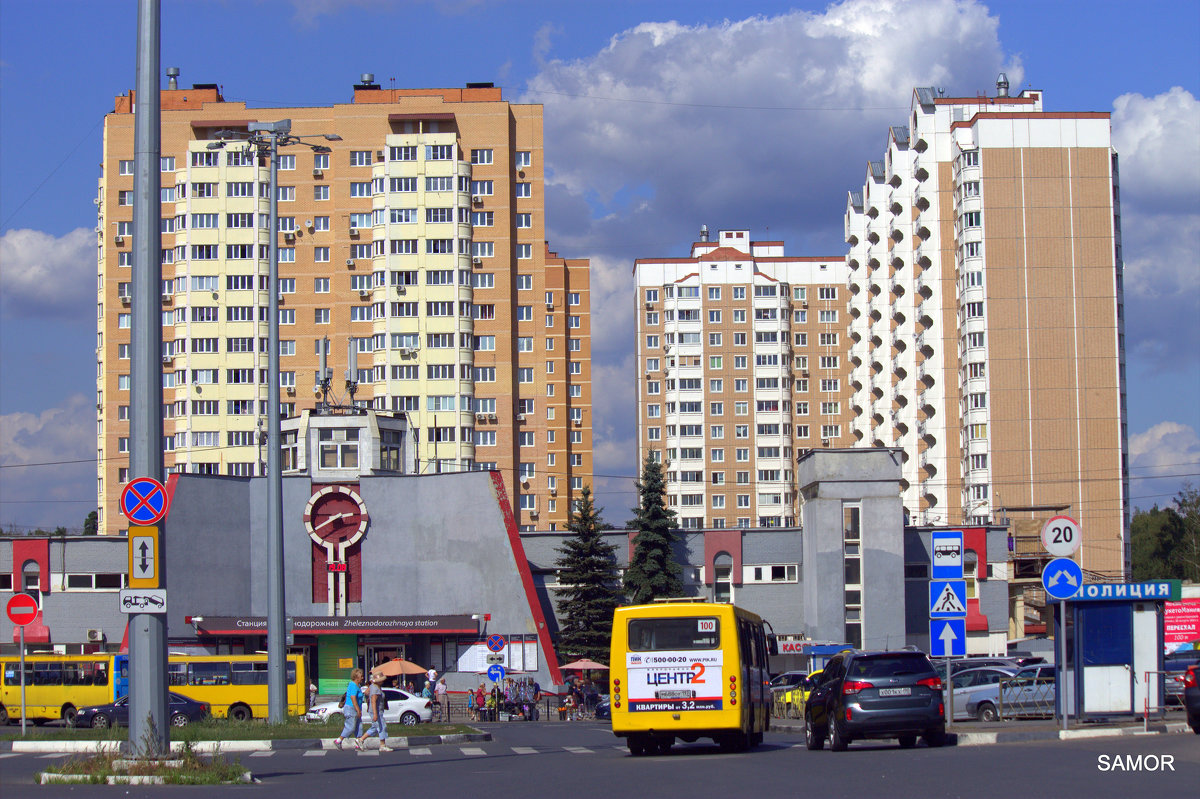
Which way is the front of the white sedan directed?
to the viewer's left

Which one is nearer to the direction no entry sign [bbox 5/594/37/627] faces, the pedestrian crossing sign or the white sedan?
the pedestrian crossing sign

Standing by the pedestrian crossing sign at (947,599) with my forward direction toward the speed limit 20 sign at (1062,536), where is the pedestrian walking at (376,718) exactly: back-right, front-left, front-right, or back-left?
back-right

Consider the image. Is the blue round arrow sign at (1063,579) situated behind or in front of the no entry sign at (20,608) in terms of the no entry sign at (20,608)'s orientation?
in front

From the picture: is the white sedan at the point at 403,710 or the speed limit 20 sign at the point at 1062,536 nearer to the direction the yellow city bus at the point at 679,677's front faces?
the white sedan

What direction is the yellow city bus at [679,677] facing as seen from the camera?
away from the camera

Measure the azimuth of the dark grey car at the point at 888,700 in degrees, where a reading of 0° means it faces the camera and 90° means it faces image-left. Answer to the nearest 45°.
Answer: approximately 180°
